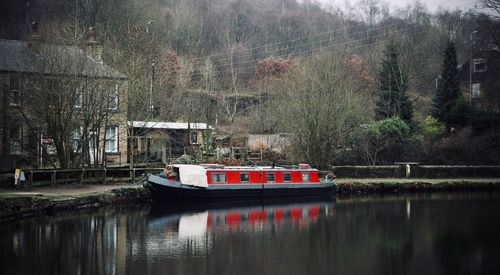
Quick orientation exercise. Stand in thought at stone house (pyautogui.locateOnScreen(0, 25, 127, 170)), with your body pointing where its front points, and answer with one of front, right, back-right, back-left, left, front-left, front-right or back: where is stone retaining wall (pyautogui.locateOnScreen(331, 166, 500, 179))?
front-left

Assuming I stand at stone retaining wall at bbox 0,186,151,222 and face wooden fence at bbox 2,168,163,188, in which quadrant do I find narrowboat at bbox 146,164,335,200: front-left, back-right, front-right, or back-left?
front-right

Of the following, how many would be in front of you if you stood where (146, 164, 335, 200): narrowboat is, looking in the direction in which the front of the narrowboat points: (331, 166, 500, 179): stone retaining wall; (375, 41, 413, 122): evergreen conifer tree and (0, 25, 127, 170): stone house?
1

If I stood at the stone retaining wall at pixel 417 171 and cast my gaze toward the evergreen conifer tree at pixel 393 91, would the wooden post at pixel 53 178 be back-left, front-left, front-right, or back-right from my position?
back-left

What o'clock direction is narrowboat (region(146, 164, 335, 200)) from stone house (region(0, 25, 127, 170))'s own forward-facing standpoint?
The narrowboat is roughly at 11 o'clock from the stone house.

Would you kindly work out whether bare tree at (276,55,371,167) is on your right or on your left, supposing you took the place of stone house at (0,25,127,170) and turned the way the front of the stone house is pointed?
on your left

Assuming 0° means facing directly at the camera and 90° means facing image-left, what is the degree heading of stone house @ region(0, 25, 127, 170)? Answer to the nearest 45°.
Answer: approximately 315°

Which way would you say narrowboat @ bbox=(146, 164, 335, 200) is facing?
to the viewer's left

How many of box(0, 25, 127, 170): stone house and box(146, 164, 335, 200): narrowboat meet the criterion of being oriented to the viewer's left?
1

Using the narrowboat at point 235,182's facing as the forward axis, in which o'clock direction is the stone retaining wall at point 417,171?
The stone retaining wall is roughly at 5 o'clock from the narrowboat.

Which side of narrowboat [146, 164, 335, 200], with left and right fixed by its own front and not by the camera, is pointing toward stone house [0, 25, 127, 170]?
front
